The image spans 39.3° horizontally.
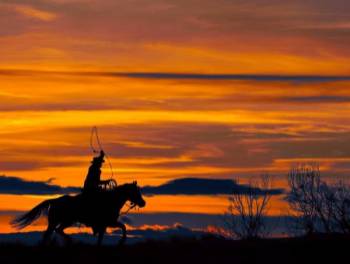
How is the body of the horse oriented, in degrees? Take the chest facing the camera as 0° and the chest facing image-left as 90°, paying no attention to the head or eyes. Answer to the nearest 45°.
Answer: approximately 270°

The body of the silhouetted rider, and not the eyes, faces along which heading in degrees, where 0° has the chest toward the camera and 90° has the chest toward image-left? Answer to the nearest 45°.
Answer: approximately 270°
